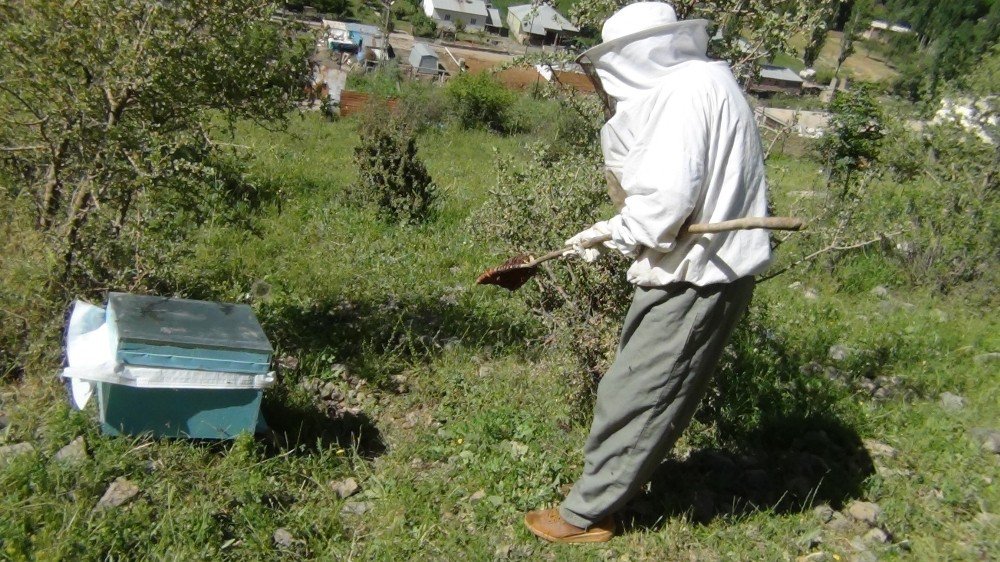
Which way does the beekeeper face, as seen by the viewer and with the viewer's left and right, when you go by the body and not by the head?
facing to the left of the viewer

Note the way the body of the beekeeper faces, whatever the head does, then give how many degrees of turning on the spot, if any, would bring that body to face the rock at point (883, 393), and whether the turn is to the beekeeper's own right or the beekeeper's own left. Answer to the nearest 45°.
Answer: approximately 135° to the beekeeper's own right

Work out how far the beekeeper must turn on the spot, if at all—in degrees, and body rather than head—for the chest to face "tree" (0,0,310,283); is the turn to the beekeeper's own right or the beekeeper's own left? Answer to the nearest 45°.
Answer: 0° — they already face it

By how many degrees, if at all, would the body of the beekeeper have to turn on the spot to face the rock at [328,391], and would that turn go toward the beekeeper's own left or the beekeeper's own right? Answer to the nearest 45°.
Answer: approximately 45° to the beekeeper's own right

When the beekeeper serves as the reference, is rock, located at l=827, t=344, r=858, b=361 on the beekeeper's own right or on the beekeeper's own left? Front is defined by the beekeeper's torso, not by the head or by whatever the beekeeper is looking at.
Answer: on the beekeeper's own right

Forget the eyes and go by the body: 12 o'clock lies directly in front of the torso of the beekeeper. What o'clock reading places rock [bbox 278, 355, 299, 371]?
The rock is roughly at 1 o'clock from the beekeeper.

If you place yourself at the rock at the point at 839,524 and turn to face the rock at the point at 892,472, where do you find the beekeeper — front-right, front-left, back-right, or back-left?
back-left

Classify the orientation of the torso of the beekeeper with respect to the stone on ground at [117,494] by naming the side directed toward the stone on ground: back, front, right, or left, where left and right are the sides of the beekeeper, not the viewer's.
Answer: front

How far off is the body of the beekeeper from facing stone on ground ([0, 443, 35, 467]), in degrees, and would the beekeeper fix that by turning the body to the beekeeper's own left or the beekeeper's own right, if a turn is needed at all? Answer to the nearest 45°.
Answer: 0° — they already face it

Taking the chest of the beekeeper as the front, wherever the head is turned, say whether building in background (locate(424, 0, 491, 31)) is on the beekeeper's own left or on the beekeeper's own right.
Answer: on the beekeeper's own right

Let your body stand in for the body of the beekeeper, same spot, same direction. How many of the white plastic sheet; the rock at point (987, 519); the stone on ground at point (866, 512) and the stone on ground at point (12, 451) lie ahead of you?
2

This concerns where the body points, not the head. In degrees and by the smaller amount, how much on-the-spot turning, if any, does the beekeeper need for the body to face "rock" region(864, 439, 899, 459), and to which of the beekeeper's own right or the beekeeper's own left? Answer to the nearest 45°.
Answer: approximately 135° to the beekeeper's own right
